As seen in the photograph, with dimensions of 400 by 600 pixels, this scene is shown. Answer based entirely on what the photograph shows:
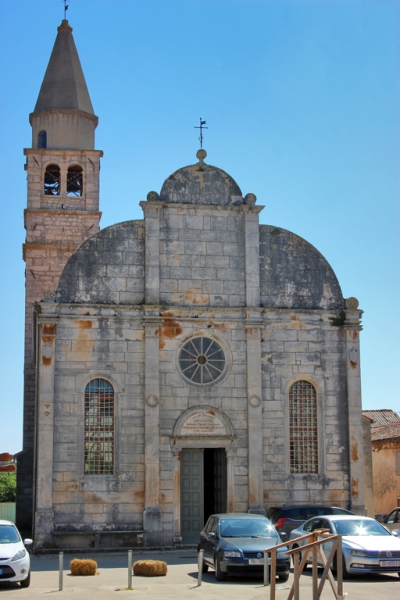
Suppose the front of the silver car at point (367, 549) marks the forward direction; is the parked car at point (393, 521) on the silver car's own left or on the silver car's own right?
on the silver car's own left

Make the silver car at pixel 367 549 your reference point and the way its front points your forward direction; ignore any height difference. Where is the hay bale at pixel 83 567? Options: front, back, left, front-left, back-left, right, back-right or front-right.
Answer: back-right

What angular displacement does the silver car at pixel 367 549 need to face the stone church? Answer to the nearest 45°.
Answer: approximately 180°
